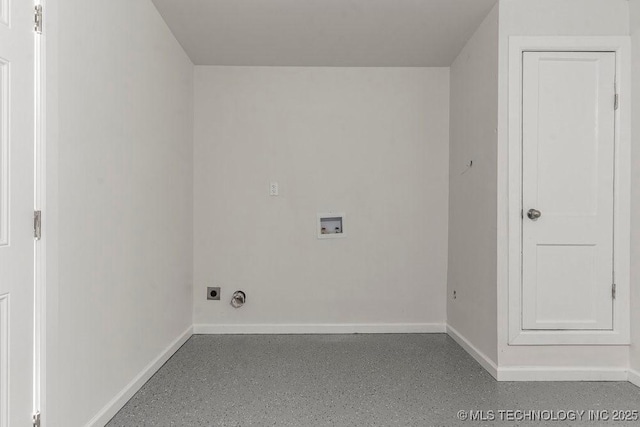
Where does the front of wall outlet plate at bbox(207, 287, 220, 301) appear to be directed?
toward the camera

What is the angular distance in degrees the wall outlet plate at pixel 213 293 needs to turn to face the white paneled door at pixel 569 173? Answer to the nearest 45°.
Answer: approximately 45° to its left

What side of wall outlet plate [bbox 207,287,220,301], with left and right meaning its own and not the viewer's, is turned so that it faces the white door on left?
front

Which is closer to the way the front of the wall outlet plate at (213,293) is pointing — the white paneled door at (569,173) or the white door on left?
the white door on left

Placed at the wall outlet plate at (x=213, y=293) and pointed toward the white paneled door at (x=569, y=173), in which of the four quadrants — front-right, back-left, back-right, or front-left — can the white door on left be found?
front-right

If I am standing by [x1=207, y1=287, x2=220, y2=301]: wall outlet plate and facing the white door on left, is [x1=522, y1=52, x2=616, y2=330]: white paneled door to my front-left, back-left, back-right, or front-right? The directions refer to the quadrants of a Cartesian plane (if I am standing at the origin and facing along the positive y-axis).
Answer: front-left

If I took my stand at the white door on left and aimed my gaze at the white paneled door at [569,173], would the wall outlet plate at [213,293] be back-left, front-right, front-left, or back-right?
front-left
